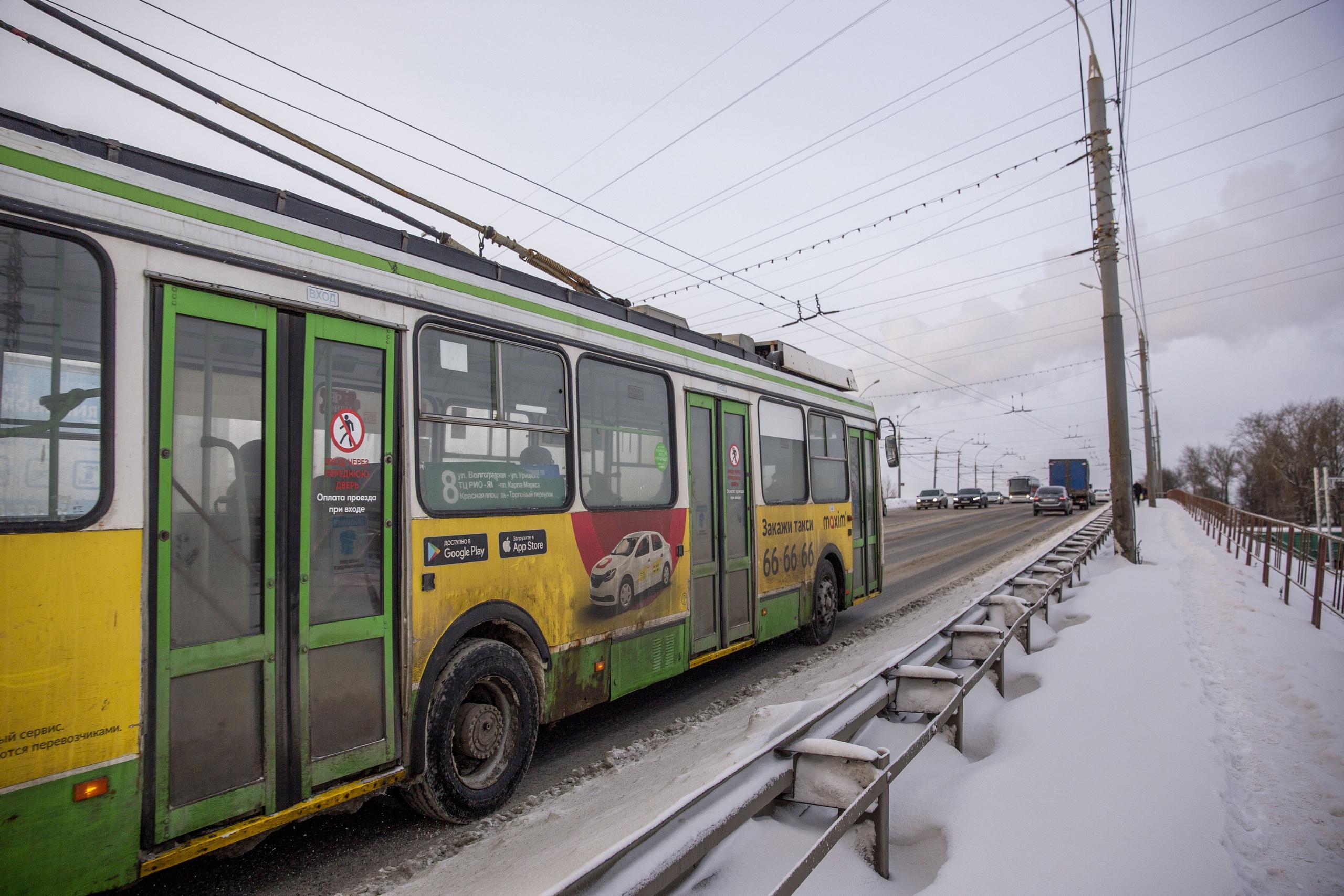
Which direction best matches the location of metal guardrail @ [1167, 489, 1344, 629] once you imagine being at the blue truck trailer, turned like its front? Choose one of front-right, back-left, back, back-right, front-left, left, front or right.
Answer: back

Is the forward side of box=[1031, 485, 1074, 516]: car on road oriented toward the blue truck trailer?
yes

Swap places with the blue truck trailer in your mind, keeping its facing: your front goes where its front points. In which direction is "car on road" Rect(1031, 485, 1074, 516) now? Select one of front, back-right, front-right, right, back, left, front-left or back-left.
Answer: back

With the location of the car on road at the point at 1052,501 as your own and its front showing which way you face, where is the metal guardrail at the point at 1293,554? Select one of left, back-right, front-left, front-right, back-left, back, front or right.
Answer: back

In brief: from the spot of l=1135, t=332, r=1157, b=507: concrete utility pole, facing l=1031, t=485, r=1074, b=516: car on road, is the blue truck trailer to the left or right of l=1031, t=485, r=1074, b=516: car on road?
right

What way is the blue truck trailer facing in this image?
away from the camera

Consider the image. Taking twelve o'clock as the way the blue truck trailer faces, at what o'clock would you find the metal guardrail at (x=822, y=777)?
The metal guardrail is roughly at 6 o'clock from the blue truck trailer.

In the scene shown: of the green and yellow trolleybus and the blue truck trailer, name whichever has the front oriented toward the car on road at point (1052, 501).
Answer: the green and yellow trolleybus

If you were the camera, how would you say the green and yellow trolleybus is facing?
facing away from the viewer and to the right of the viewer

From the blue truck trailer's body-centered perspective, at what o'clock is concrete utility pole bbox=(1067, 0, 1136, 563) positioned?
The concrete utility pole is roughly at 6 o'clock from the blue truck trailer.

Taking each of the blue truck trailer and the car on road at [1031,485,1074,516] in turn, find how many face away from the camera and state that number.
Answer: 2

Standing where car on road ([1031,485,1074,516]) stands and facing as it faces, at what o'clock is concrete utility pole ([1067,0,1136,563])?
The concrete utility pole is roughly at 6 o'clock from the car on road.

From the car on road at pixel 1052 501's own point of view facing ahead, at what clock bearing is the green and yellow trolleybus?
The green and yellow trolleybus is roughly at 6 o'clock from the car on road.

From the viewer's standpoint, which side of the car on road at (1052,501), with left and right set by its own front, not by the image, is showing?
back
